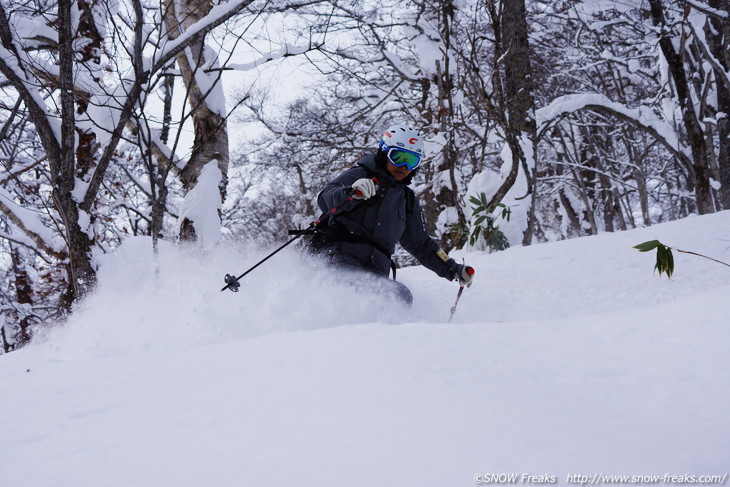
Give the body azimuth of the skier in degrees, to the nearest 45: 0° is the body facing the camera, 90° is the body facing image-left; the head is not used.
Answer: approximately 315°

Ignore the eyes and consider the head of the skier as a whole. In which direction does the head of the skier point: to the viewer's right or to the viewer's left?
to the viewer's right
